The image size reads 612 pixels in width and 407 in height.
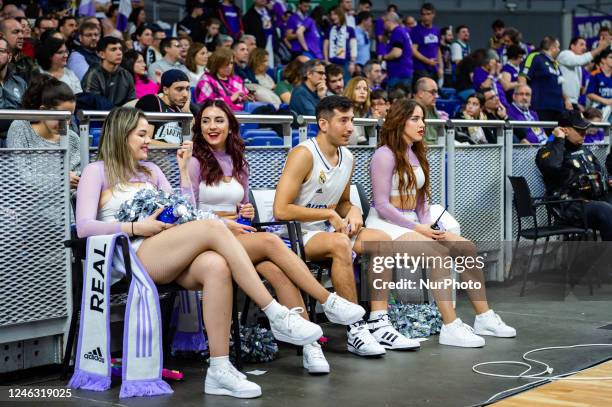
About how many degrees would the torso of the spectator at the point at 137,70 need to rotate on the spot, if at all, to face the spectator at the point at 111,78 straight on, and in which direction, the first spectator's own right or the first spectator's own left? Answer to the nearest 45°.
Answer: approximately 45° to the first spectator's own right

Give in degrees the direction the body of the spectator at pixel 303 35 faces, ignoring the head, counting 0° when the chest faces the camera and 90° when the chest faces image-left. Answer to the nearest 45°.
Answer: approximately 315°

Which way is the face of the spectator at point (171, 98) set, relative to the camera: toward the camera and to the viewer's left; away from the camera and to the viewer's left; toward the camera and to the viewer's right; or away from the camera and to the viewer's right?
toward the camera and to the viewer's right

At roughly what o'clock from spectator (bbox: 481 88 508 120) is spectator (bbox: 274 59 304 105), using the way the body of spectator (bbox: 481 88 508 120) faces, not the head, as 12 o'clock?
spectator (bbox: 274 59 304 105) is roughly at 4 o'clock from spectator (bbox: 481 88 508 120).

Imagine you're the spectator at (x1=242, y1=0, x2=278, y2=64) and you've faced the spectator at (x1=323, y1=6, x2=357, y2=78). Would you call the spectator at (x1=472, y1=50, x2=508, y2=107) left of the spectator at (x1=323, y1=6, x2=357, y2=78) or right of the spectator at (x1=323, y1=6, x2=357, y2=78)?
right

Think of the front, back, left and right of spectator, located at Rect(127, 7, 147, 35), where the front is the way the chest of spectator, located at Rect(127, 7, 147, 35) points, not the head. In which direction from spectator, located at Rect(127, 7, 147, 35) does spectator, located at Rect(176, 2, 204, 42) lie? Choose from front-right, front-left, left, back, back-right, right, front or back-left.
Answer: front-left

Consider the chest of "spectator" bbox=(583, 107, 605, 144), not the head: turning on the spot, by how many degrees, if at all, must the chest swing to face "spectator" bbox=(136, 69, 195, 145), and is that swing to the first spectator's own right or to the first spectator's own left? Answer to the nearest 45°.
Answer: approximately 90° to the first spectator's own right

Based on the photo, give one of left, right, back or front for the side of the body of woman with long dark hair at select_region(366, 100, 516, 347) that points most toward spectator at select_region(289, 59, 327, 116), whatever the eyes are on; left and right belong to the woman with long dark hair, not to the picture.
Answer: back

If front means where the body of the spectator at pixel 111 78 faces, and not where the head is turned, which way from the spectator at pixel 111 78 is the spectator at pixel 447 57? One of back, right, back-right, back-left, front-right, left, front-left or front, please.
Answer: left

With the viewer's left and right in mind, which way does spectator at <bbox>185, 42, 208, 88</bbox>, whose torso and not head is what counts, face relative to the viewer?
facing the viewer and to the right of the viewer
